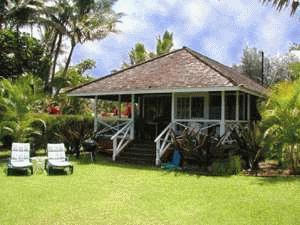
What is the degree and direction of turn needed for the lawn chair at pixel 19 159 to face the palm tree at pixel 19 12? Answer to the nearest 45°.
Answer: approximately 180°

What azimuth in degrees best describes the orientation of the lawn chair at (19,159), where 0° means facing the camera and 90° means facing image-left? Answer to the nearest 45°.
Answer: approximately 0°

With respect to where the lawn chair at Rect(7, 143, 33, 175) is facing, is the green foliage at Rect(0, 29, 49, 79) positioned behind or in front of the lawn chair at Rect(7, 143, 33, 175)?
behind

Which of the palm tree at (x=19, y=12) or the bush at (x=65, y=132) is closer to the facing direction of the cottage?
the bush

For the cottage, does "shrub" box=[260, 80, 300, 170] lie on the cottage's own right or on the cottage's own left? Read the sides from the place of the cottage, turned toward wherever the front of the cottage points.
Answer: on the cottage's own left

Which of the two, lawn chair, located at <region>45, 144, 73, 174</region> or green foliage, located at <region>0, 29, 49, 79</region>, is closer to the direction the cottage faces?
the lawn chair

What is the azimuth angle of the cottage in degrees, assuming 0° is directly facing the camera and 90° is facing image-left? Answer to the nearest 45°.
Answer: approximately 45°

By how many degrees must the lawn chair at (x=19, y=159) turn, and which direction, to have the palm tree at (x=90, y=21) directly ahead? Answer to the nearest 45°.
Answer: approximately 180°
